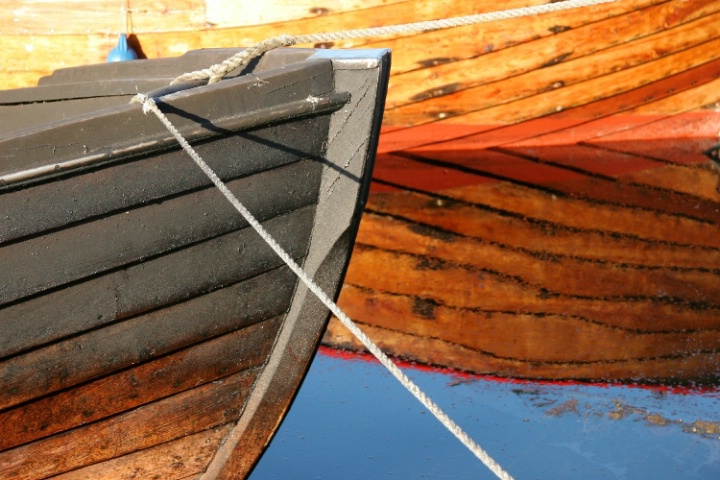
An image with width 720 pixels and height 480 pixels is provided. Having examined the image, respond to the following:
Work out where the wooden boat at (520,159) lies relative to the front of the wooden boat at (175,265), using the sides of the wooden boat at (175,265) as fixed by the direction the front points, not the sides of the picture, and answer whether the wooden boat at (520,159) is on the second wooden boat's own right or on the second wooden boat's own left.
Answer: on the second wooden boat's own left

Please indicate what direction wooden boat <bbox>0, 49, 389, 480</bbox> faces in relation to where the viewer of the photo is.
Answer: facing to the right of the viewer

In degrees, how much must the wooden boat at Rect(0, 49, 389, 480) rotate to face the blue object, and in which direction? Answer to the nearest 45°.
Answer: approximately 90° to its left
